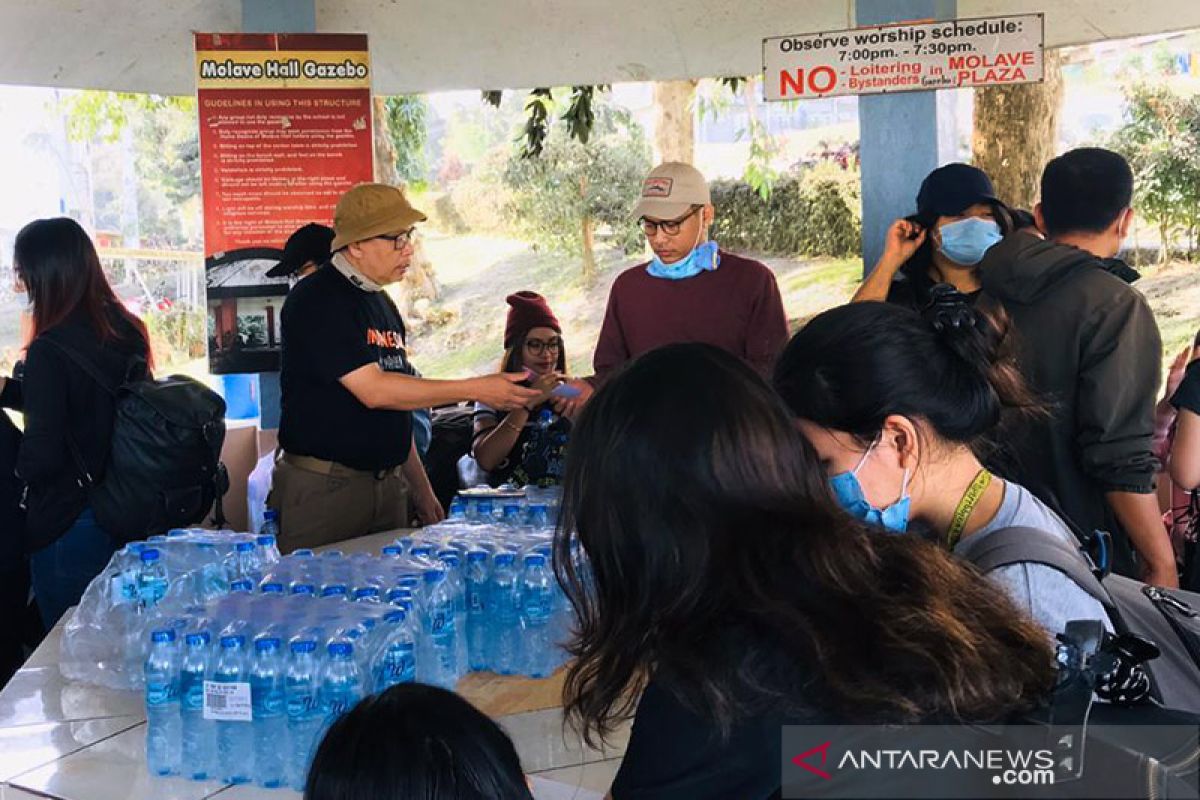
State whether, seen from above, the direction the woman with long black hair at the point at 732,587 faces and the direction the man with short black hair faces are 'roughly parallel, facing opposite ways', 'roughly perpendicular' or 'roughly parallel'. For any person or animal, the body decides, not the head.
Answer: roughly perpendicular

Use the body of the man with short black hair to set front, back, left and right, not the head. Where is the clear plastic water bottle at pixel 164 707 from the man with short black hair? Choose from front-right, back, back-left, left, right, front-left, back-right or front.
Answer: back

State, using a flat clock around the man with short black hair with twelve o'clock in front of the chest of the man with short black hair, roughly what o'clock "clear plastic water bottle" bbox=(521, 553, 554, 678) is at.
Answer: The clear plastic water bottle is roughly at 6 o'clock from the man with short black hair.

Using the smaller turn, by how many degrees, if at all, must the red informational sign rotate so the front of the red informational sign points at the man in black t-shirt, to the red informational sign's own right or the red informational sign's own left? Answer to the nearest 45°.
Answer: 0° — it already faces them

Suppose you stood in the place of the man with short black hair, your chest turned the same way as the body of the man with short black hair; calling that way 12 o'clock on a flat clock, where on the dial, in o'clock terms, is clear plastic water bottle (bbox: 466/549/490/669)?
The clear plastic water bottle is roughly at 6 o'clock from the man with short black hair.

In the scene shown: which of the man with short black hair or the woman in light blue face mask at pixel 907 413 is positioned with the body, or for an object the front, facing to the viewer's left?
the woman in light blue face mask

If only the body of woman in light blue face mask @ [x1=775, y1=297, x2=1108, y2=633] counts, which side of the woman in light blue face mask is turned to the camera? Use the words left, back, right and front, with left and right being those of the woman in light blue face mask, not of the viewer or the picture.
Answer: left

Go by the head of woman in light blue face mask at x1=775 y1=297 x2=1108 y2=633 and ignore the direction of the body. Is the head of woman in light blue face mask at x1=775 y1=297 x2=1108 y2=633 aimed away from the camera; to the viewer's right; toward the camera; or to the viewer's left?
to the viewer's left

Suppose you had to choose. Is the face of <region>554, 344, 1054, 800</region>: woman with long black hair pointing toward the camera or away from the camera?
away from the camera

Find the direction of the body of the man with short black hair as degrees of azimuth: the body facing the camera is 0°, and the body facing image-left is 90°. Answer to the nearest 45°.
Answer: approximately 225°
